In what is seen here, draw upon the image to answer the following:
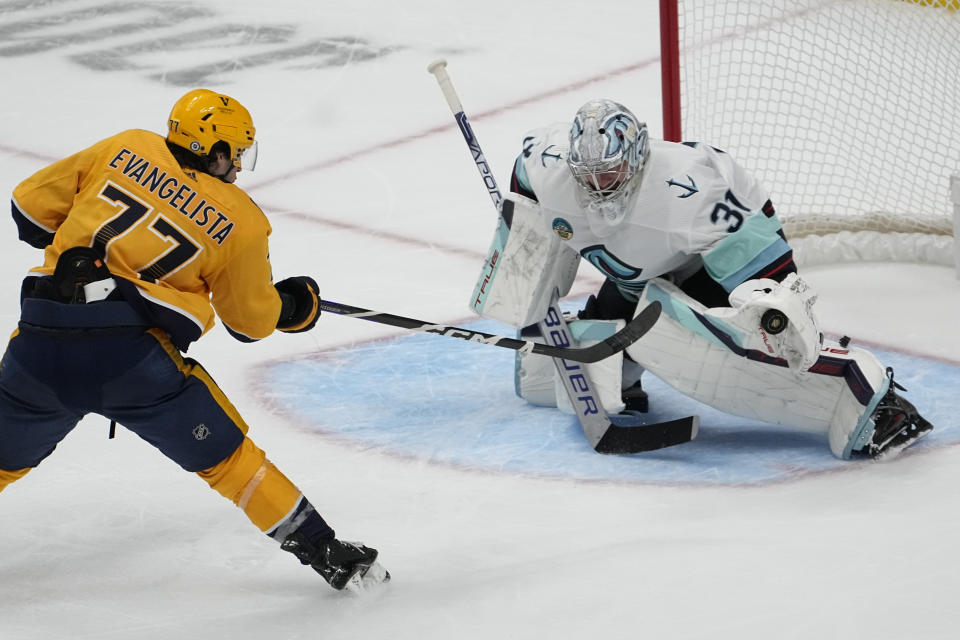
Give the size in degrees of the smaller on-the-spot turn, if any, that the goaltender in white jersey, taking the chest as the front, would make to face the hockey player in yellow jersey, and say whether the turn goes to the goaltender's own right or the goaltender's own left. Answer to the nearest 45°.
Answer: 0° — they already face them

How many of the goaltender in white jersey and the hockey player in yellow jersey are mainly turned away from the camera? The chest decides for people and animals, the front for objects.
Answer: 1

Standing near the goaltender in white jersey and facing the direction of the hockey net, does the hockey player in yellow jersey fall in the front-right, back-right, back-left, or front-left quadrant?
back-left

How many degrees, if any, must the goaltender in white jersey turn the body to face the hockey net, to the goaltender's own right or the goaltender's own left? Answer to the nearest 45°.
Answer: approximately 135° to the goaltender's own right

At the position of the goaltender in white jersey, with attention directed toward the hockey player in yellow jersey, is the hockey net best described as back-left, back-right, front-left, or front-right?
back-right

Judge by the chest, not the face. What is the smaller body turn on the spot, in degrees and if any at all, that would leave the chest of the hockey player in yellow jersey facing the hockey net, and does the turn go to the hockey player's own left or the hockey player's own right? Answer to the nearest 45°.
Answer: approximately 45° to the hockey player's own right

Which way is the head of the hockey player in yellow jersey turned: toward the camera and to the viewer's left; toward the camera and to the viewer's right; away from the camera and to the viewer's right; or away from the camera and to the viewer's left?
away from the camera and to the viewer's right

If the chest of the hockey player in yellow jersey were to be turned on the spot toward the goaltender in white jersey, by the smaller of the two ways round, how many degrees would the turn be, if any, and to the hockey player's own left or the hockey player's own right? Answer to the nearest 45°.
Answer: approximately 90° to the hockey player's own right

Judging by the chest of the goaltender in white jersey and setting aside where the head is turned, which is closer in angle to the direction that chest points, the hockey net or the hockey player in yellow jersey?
the hockey player in yellow jersey

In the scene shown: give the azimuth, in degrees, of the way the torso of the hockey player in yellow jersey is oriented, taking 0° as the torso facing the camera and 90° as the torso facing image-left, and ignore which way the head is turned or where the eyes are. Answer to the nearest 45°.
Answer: approximately 180°

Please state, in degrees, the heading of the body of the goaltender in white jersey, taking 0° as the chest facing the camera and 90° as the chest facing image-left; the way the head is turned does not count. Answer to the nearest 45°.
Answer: approximately 45°

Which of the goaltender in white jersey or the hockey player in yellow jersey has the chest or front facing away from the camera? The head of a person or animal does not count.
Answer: the hockey player in yellow jersey
